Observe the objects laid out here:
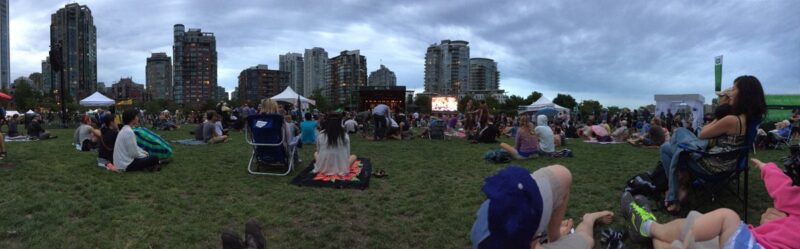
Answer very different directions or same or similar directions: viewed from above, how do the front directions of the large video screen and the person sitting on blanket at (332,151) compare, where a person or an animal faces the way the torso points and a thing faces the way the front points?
very different directions

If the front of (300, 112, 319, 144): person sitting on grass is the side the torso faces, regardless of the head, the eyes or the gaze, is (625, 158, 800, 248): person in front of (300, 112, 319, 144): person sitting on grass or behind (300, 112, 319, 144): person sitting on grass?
behind

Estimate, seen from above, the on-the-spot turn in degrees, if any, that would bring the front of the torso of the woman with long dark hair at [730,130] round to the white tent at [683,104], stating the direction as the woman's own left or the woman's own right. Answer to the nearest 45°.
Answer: approximately 90° to the woman's own right

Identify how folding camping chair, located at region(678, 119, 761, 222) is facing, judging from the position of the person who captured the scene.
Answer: facing to the left of the viewer

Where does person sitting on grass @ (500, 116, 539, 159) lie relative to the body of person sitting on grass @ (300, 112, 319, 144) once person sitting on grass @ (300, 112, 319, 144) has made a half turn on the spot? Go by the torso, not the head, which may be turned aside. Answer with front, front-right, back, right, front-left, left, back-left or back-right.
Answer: front-left

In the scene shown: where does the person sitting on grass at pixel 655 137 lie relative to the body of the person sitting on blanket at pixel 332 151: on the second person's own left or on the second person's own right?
on the second person's own right

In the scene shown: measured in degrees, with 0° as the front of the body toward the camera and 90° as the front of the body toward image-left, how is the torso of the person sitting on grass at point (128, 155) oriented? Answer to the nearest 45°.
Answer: approximately 270°

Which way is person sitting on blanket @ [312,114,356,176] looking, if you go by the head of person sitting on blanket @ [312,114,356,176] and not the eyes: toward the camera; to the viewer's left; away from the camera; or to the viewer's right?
away from the camera

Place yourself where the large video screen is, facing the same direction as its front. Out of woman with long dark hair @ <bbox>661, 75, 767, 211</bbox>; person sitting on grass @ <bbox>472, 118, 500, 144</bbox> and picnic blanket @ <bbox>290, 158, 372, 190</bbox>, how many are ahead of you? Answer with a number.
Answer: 3

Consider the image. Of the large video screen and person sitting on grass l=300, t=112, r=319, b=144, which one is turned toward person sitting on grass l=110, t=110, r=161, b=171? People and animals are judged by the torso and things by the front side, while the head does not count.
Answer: the large video screen

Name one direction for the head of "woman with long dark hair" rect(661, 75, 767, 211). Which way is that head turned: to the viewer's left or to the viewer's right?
to the viewer's left

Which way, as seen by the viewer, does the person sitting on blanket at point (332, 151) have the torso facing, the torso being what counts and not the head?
away from the camera

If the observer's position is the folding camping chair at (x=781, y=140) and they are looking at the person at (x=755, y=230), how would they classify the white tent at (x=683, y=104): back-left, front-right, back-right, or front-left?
back-right

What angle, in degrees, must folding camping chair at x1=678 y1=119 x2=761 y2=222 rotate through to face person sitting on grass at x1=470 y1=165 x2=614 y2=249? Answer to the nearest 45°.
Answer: approximately 90° to its left
